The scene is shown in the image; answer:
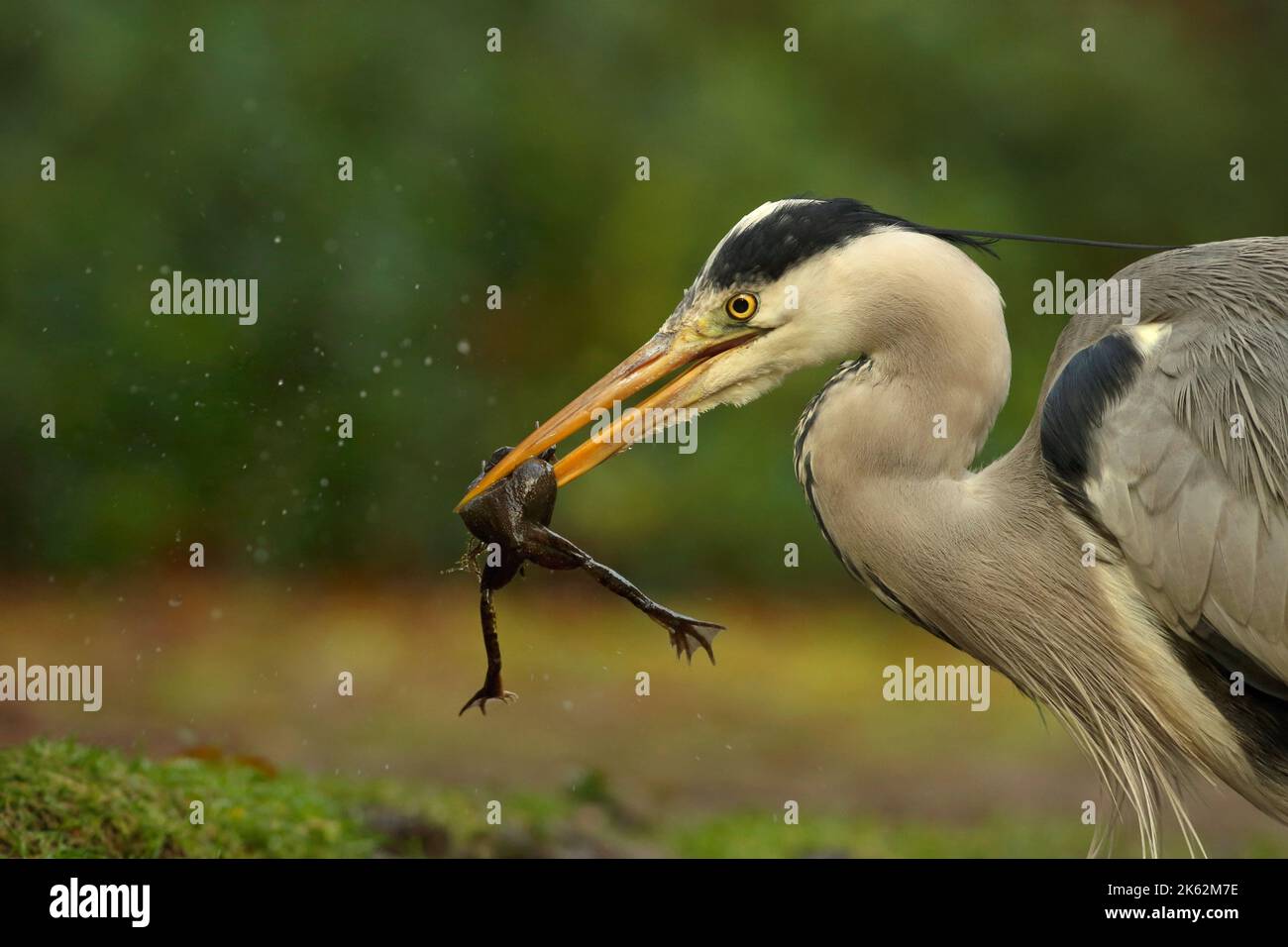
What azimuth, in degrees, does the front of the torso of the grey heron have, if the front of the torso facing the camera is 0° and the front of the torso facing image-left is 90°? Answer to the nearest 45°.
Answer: approximately 90°
